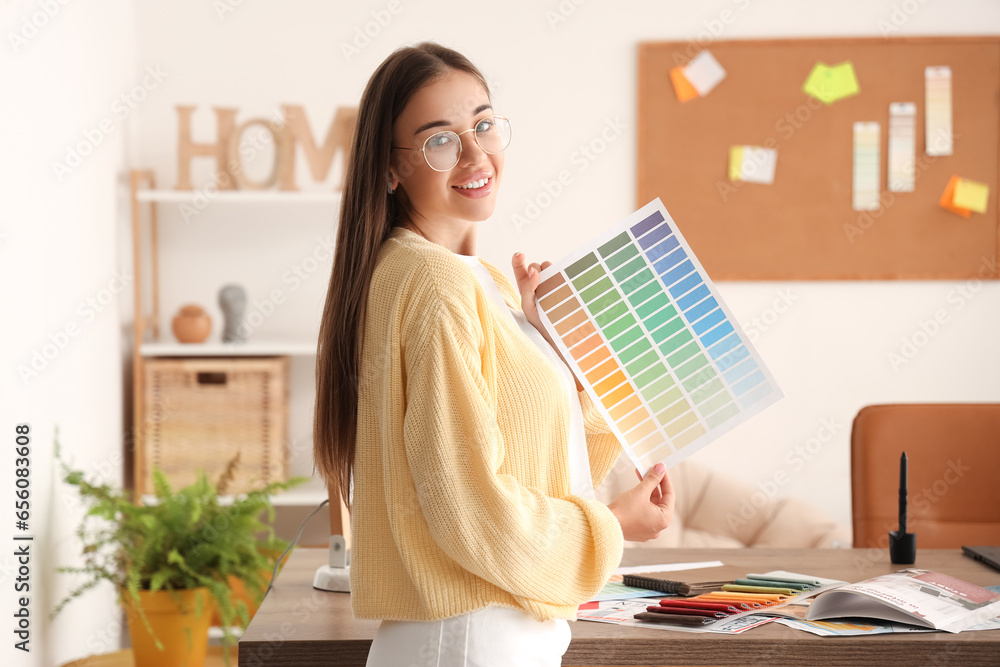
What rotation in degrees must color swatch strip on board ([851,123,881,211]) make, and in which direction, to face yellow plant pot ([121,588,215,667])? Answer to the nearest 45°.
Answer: approximately 45° to its right

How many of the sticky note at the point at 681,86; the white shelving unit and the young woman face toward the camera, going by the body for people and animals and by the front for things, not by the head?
2

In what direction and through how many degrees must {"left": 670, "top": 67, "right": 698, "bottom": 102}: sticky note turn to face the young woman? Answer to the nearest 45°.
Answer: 0° — it already faces them

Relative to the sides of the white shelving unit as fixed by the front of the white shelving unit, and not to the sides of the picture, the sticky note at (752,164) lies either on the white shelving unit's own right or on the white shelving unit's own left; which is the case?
on the white shelving unit's own left

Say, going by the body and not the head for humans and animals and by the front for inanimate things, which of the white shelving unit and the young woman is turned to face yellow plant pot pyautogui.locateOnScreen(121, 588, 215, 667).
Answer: the white shelving unit

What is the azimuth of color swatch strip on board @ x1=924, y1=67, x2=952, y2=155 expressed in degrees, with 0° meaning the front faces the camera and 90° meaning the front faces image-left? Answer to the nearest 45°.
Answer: approximately 0°

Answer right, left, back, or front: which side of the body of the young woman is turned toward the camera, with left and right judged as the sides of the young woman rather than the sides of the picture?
right
